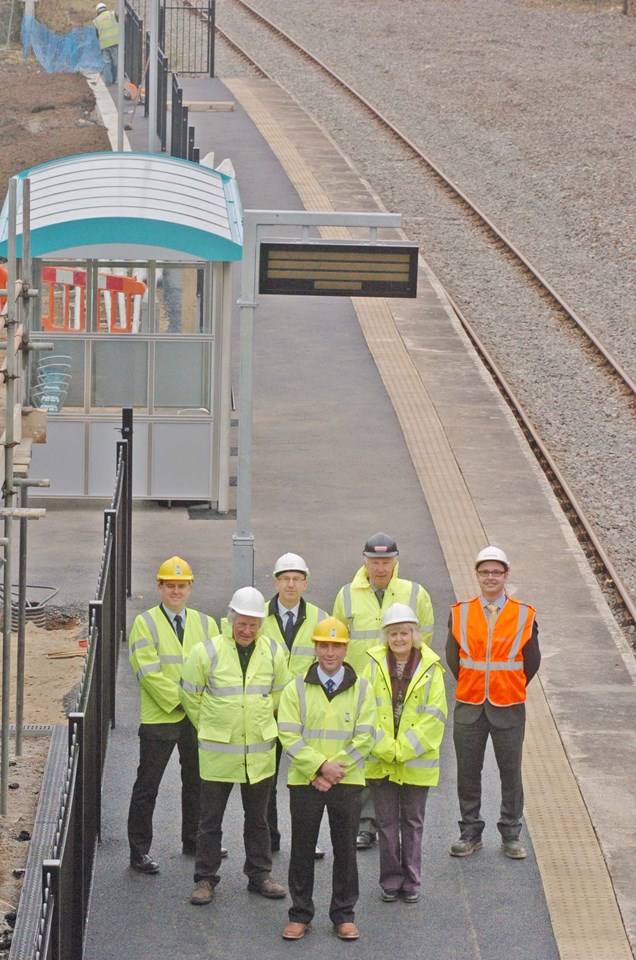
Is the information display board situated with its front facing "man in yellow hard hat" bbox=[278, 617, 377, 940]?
yes

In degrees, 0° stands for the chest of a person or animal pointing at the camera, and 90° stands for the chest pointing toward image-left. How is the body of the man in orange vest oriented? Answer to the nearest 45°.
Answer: approximately 0°

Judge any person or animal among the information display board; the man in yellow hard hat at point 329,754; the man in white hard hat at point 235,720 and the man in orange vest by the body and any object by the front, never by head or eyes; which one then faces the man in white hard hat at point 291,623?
the information display board

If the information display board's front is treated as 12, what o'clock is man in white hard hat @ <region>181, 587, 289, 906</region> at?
The man in white hard hat is roughly at 12 o'clock from the information display board.

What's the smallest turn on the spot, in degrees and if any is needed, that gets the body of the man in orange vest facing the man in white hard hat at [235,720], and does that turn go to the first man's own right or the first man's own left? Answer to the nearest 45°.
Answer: approximately 45° to the first man's own right

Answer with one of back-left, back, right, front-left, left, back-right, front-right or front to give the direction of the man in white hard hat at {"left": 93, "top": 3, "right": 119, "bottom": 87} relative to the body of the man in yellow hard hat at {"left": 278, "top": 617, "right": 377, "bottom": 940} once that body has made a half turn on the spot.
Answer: front

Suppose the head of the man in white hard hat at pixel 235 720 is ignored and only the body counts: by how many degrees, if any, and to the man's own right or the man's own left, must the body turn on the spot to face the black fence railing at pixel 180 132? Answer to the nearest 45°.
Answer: approximately 180°
